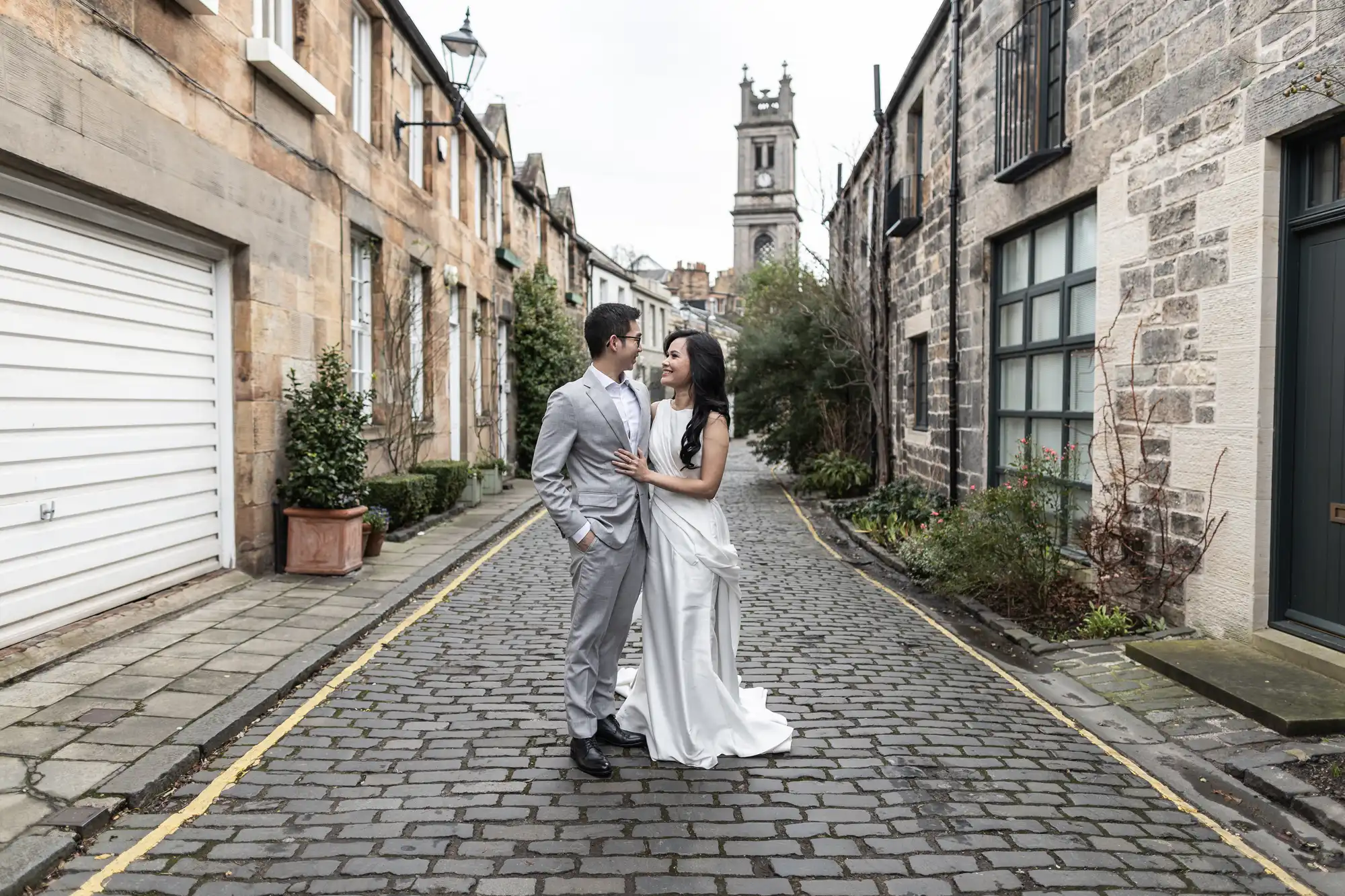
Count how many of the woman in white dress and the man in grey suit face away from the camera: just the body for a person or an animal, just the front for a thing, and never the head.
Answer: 0

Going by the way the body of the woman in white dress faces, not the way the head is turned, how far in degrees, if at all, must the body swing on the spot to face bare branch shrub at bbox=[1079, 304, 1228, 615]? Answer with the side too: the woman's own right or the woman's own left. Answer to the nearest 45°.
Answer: approximately 180°

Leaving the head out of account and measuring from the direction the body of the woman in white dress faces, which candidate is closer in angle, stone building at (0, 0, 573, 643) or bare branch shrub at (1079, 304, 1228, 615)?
the stone building

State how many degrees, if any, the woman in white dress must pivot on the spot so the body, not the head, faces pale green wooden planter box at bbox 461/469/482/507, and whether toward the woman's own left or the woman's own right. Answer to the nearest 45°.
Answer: approximately 135° to the woman's own right

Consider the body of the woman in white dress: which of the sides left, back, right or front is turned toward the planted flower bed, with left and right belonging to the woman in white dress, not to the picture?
back

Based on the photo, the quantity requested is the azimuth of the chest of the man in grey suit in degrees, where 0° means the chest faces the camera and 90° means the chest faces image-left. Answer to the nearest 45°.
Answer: approximately 315°

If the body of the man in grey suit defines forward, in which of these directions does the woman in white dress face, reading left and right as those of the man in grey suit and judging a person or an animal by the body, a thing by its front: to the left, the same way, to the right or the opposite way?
to the right

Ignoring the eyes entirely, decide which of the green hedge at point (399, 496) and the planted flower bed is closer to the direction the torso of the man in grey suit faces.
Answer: the planted flower bed

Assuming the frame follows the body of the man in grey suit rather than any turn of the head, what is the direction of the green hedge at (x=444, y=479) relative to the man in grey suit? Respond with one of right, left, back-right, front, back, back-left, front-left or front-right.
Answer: back-left

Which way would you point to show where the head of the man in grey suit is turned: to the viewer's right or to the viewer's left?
to the viewer's right

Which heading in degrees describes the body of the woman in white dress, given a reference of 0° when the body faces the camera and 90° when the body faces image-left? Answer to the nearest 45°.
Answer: approximately 45°
